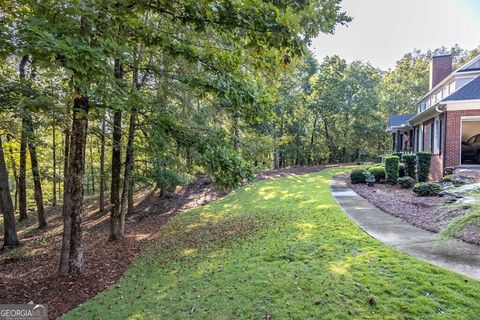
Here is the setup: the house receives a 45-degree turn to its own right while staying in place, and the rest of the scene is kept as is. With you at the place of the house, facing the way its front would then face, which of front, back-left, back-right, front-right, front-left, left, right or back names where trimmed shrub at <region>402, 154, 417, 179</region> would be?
left

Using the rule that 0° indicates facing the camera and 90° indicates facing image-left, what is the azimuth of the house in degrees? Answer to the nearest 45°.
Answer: approximately 90°

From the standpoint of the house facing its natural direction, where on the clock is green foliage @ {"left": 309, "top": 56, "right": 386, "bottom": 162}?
The green foliage is roughly at 2 o'clock from the house.

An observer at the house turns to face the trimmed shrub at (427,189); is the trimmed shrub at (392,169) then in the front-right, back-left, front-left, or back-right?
front-right

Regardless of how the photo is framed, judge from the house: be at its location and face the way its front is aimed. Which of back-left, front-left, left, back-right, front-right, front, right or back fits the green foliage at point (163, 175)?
front-left
